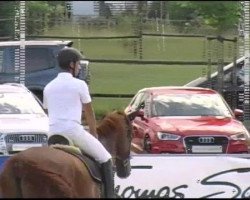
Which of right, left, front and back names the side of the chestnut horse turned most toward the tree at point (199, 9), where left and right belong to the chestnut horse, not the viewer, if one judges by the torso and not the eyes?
front

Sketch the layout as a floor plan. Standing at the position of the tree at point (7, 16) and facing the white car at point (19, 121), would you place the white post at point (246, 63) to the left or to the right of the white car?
left

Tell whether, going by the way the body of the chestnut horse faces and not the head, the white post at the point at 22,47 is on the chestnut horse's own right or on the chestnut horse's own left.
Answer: on the chestnut horse's own left

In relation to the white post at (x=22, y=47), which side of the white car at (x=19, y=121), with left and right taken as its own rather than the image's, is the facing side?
back

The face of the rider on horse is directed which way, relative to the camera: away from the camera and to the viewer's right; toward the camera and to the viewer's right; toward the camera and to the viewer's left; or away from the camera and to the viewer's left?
away from the camera and to the viewer's right

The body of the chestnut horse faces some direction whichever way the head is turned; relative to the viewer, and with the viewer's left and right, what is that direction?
facing away from the viewer and to the right of the viewer

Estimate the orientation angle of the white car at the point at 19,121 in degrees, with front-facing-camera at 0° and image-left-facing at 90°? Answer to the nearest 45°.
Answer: approximately 0°

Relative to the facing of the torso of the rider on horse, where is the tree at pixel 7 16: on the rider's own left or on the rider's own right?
on the rider's own left
